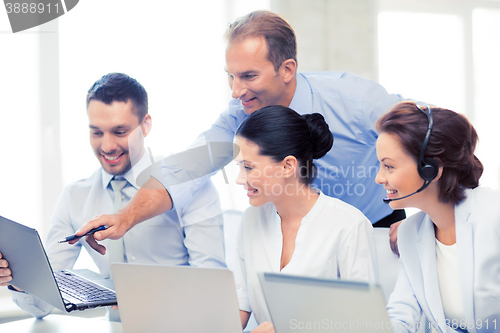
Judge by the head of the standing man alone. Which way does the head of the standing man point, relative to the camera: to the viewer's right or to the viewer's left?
to the viewer's left

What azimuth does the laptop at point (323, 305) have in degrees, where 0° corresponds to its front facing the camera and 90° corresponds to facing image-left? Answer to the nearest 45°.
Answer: approximately 225°

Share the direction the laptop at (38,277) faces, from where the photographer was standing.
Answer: facing away from the viewer and to the right of the viewer

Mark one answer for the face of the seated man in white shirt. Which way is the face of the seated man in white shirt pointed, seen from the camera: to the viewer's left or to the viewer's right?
to the viewer's left

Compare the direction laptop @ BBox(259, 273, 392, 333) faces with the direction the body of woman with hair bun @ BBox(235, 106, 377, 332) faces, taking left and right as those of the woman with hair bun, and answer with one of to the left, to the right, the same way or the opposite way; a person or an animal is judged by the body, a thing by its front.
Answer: the opposite way

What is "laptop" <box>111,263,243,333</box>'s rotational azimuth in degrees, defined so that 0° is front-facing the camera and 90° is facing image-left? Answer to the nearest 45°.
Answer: approximately 180°

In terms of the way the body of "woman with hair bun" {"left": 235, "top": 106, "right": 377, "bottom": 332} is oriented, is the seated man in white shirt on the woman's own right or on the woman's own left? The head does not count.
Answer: on the woman's own right

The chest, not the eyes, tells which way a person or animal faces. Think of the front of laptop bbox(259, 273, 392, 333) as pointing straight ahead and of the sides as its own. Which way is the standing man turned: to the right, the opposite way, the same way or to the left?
the opposite way

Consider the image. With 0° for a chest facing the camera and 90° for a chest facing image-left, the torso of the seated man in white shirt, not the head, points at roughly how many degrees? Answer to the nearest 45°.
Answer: approximately 45°
